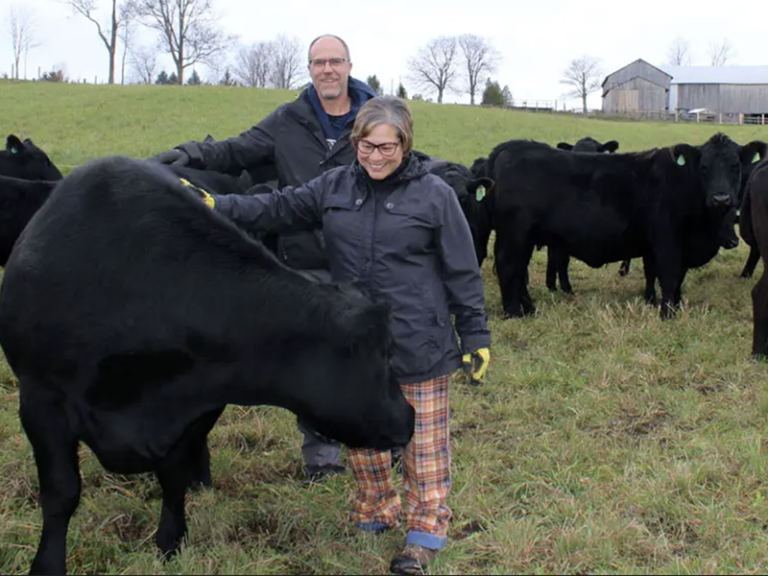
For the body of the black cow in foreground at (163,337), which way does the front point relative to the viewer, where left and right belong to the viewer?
facing the viewer and to the right of the viewer

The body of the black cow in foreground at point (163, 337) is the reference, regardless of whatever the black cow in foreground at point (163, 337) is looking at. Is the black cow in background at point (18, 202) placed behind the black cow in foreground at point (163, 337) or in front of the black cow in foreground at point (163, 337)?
behind

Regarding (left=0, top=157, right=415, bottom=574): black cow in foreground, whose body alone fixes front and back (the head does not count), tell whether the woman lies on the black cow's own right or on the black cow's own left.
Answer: on the black cow's own left

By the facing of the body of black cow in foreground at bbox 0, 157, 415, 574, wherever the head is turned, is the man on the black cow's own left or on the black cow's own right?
on the black cow's own left

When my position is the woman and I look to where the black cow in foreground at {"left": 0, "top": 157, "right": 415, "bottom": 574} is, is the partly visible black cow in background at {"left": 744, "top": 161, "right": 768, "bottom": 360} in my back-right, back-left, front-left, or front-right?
back-right

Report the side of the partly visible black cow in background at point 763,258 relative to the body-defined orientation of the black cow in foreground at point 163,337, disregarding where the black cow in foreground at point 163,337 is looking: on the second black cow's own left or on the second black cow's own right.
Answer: on the second black cow's own left

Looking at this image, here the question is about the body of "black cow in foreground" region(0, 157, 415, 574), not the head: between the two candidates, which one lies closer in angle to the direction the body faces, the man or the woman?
the woman
